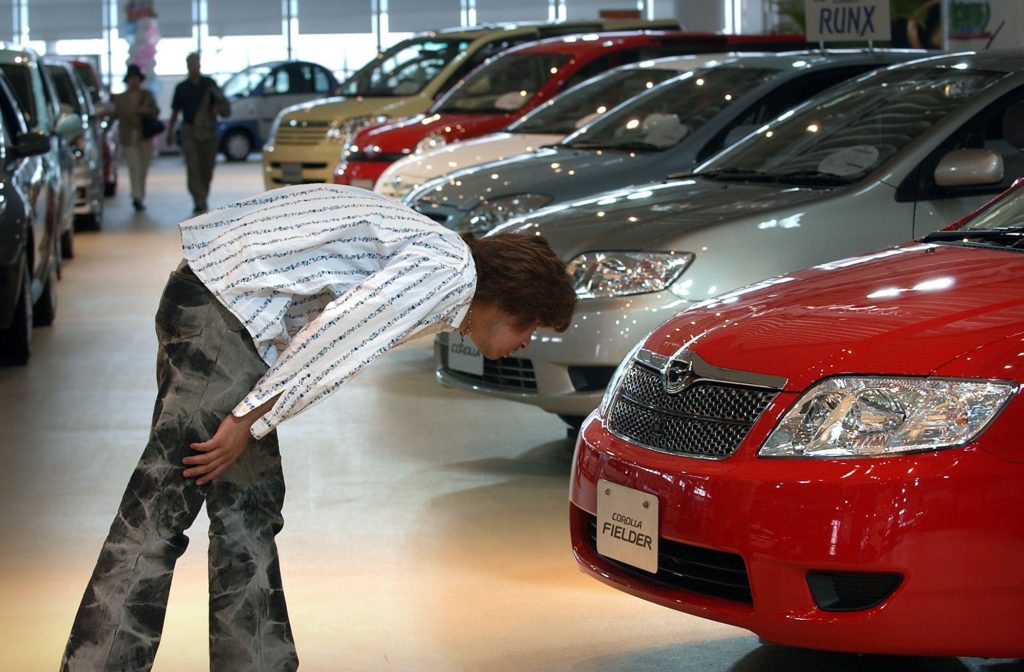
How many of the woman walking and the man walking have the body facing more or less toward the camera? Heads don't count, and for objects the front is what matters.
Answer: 2

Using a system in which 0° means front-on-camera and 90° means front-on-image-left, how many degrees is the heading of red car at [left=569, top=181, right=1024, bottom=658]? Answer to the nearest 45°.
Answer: approximately 45°

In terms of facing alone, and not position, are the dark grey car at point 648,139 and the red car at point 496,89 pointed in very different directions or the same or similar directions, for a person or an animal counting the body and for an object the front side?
same or similar directions

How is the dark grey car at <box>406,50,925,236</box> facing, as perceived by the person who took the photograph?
facing the viewer and to the left of the viewer

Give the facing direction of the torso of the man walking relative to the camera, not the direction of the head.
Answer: toward the camera

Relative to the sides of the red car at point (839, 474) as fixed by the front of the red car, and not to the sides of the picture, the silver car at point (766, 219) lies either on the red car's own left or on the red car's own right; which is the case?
on the red car's own right

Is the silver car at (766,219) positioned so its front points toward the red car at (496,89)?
no

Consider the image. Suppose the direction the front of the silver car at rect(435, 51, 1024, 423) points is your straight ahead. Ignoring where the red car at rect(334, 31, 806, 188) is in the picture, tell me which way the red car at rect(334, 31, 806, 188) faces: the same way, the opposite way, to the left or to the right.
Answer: the same way

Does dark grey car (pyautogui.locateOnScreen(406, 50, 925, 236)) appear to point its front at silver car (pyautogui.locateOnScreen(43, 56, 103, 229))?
no

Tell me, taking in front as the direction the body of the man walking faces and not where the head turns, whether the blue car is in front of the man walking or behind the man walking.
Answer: behind

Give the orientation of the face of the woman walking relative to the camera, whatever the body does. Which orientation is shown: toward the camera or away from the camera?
toward the camera
